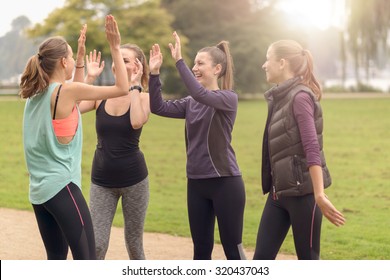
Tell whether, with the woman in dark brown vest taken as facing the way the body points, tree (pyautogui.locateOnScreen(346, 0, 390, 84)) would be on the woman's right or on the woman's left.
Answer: on the woman's right

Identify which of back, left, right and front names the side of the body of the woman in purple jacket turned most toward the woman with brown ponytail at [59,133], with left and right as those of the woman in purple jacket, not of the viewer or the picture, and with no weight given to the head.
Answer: front

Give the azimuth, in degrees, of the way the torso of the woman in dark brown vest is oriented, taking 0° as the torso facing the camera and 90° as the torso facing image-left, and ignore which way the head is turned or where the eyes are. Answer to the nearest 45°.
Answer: approximately 90°

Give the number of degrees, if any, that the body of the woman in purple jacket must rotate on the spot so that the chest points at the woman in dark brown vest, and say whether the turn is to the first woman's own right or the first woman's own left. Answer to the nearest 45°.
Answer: approximately 90° to the first woman's own left

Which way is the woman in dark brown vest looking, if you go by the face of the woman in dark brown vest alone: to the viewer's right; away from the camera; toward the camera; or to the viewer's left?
to the viewer's left

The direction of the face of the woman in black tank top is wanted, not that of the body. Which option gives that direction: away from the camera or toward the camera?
toward the camera

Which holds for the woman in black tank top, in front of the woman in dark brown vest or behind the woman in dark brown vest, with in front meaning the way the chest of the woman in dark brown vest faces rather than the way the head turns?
in front

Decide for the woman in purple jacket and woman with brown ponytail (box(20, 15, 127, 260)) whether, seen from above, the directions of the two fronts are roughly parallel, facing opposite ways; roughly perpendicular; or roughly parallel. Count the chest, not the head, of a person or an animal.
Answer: roughly parallel, facing opposite ways

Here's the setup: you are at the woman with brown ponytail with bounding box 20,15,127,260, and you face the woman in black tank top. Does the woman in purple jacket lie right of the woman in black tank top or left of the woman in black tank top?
right

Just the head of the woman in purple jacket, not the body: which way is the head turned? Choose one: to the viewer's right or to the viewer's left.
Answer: to the viewer's left

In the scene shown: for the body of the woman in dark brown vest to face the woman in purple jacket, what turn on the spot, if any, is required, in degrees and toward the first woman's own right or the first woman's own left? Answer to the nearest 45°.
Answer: approximately 45° to the first woman's own right

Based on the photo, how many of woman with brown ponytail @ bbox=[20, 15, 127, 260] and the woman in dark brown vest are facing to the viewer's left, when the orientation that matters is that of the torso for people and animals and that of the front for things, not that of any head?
1

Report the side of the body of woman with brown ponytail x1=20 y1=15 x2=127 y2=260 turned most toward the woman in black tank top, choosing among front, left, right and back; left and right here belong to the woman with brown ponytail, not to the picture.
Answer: front

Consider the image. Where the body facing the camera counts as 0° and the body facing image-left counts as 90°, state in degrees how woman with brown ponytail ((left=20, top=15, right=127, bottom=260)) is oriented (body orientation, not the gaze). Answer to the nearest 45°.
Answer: approximately 225°

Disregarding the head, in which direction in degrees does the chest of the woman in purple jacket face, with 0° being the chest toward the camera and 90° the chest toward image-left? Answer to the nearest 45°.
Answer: approximately 45°
